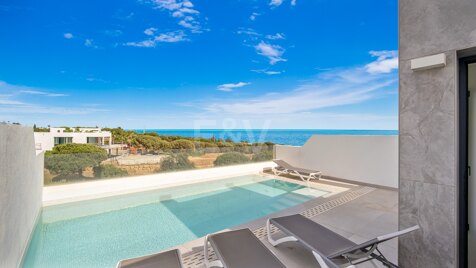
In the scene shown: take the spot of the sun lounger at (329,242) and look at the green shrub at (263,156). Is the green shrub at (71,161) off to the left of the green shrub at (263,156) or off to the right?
left

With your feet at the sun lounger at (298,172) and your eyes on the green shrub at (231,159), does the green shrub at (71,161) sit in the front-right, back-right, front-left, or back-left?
front-left

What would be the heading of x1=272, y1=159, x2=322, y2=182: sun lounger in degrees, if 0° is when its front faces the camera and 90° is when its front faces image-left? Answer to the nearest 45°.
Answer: approximately 315°

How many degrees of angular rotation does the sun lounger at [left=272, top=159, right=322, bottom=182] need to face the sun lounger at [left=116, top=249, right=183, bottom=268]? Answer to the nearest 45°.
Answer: approximately 45° to its right

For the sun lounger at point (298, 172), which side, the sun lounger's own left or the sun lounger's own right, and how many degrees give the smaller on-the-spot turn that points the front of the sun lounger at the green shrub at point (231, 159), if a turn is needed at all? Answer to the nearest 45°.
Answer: approximately 180°

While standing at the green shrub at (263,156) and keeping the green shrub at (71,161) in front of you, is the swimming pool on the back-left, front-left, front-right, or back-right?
front-left

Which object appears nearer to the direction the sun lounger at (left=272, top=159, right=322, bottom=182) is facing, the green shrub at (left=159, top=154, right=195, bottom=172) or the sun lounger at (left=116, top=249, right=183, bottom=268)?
the sun lounger
